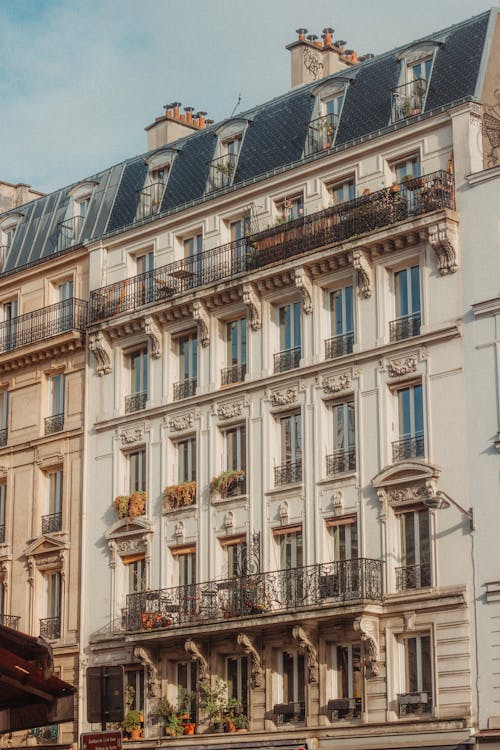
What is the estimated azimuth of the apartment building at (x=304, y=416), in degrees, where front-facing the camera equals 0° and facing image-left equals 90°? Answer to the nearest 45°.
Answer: approximately 45°
